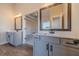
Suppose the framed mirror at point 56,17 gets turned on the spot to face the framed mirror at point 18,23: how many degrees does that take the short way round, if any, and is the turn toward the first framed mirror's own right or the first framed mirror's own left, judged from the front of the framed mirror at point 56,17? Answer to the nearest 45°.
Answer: approximately 45° to the first framed mirror's own right

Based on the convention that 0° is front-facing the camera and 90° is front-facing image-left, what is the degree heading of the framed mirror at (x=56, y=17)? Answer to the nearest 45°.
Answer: approximately 45°
